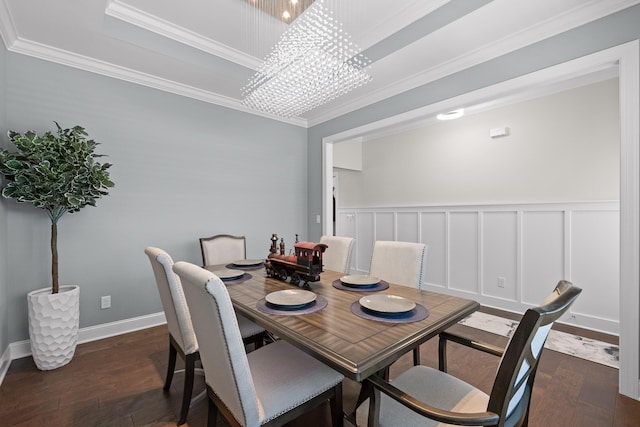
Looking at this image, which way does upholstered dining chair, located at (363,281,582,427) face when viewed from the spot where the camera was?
facing away from the viewer and to the left of the viewer

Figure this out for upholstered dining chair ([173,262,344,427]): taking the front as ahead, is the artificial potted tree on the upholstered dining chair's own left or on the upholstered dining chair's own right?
on the upholstered dining chair's own left

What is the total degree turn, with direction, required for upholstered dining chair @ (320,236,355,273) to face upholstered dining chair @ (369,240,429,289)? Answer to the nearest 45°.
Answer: approximately 90° to its left

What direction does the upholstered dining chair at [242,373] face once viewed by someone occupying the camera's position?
facing away from the viewer and to the right of the viewer

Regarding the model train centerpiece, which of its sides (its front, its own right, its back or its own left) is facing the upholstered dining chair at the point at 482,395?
back

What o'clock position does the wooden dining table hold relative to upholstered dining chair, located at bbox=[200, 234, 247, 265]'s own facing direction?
The wooden dining table is roughly at 1 o'clock from the upholstered dining chair.

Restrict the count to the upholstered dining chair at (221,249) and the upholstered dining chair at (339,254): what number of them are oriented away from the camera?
0

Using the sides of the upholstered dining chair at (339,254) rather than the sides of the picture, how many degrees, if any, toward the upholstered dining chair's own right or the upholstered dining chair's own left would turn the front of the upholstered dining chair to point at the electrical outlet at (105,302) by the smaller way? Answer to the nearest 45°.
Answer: approximately 45° to the upholstered dining chair's own right

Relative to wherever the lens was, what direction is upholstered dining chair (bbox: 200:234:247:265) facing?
facing the viewer and to the right of the viewer

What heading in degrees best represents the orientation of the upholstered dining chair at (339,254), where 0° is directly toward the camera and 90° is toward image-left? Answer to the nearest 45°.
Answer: approximately 45°

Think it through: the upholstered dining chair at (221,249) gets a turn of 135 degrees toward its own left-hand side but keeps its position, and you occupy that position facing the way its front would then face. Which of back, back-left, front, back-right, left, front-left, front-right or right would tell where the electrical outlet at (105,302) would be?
left
